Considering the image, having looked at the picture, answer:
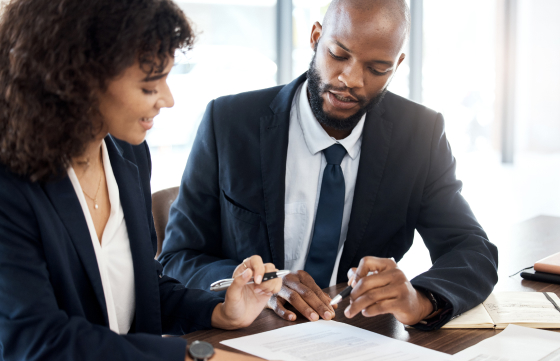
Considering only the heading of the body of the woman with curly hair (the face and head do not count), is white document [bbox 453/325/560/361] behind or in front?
in front

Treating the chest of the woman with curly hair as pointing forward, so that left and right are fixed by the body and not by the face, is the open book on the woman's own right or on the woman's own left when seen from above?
on the woman's own left

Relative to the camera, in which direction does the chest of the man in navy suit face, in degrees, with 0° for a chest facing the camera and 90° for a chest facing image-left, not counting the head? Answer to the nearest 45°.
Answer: approximately 0°

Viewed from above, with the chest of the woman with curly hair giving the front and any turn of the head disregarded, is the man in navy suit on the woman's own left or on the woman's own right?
on the woman's own left

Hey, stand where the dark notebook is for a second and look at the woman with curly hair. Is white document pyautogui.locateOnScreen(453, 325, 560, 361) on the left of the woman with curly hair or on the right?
left

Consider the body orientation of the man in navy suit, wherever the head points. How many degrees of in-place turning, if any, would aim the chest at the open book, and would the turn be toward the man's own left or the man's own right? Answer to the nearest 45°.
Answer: approximately 45° to the man's own left

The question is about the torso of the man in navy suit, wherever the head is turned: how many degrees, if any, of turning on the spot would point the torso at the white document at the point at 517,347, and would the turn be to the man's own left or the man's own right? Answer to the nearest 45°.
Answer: approximately 45° to the man's own left

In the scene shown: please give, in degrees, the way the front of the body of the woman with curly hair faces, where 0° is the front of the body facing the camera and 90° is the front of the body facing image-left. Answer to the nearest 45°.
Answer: approximately 315°

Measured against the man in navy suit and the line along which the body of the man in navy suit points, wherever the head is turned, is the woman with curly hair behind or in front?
in front
